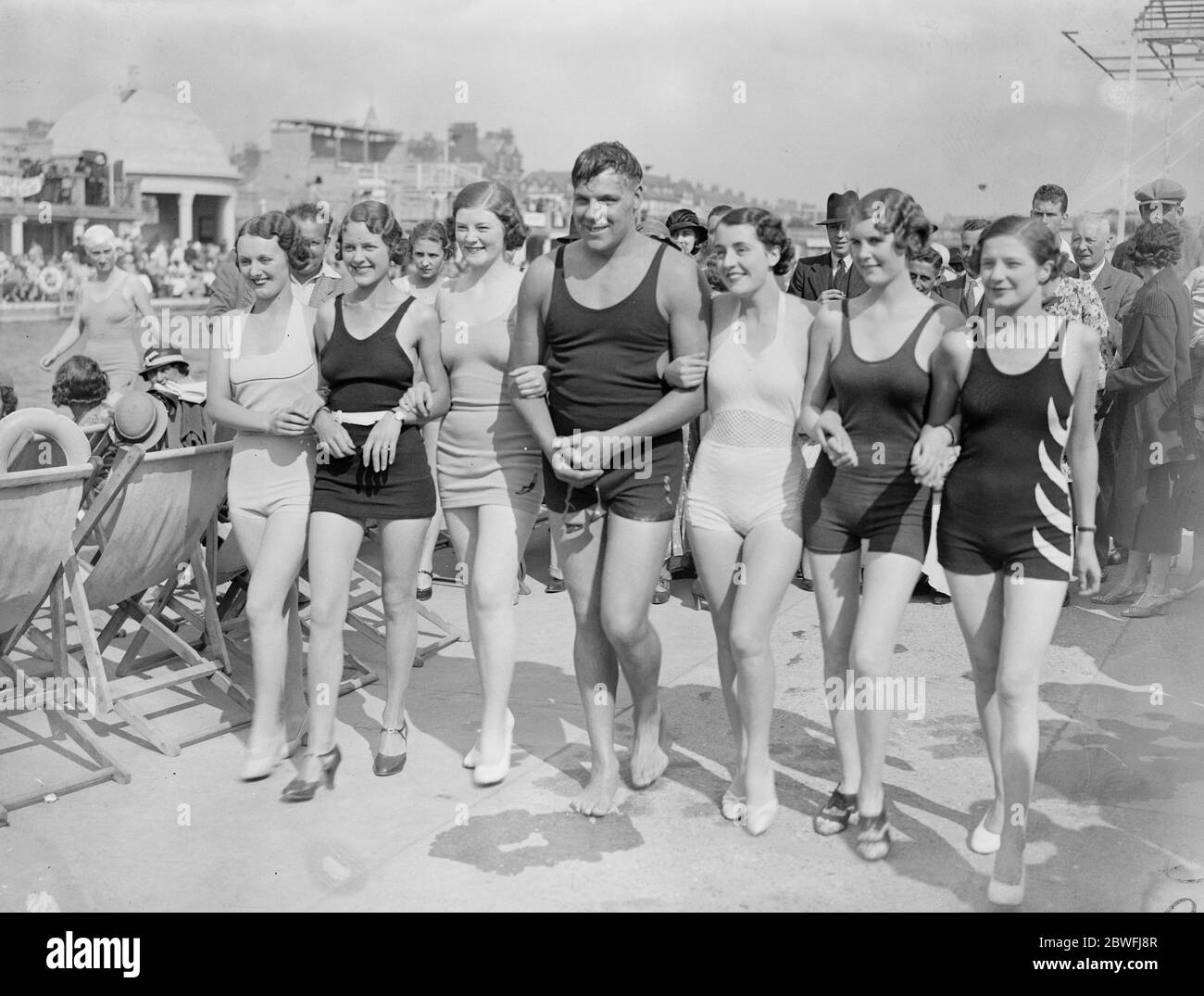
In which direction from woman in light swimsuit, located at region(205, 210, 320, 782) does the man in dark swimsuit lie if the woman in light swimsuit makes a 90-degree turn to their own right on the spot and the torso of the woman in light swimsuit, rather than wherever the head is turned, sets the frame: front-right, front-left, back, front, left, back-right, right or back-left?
back-left

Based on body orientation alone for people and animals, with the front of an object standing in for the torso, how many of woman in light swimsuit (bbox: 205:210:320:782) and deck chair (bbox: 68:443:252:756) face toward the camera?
1

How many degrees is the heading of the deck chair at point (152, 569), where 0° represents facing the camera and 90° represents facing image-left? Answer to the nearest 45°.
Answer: approximately 135°

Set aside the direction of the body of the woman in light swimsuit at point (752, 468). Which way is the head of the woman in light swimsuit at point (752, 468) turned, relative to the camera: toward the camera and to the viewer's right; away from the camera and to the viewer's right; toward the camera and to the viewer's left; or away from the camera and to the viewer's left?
toward the camera and to the viewer's left

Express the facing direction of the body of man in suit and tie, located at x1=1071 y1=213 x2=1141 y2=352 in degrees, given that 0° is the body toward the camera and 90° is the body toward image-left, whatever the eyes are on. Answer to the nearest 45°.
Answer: approximately 45°

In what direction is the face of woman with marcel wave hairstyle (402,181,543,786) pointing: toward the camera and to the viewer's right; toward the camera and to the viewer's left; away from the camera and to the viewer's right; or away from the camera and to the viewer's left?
toward the camera and to the viewer's left

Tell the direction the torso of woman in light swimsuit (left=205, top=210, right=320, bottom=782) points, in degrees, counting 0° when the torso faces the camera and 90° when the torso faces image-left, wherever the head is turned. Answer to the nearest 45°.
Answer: approximately 0°

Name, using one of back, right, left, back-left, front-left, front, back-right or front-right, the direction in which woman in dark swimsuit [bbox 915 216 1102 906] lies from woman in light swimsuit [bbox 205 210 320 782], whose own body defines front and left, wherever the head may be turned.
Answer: front-left

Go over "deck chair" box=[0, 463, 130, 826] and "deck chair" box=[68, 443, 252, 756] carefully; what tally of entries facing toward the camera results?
0

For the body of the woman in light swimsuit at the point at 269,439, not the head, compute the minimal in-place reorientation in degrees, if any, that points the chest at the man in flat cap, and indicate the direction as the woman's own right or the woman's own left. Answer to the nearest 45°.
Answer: approximately 135° to the woman's own left

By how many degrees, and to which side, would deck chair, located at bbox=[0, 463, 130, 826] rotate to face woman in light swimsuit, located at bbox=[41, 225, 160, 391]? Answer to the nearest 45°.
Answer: approximately 45° to its right

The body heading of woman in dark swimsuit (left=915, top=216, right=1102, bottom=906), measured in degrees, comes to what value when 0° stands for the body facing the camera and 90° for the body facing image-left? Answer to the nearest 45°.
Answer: approximately 45°

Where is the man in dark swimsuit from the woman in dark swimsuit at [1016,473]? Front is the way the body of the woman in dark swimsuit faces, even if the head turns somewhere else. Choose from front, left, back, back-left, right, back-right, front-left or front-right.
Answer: front-right

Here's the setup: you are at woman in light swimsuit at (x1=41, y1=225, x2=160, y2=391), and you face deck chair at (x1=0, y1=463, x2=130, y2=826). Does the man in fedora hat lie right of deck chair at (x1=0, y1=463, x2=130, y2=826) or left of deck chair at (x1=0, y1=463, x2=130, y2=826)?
left
